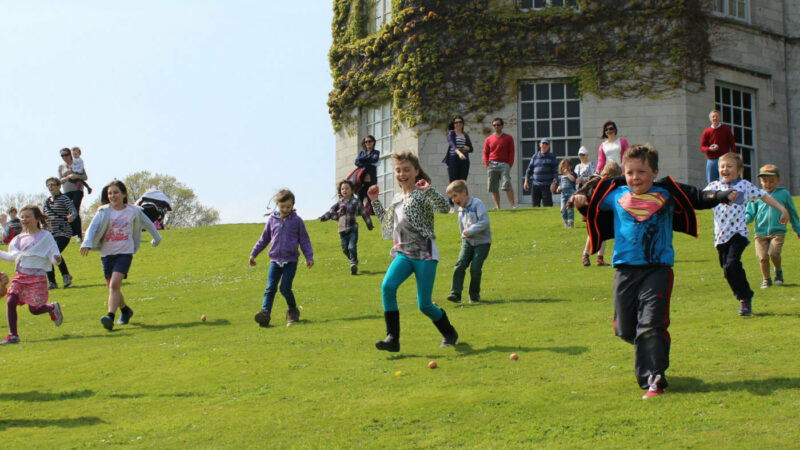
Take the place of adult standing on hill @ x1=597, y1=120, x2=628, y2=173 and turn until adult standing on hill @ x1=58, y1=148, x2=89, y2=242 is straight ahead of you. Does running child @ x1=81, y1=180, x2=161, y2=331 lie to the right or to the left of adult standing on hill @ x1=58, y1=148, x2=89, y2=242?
left

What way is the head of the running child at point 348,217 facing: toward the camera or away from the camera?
toward the camera

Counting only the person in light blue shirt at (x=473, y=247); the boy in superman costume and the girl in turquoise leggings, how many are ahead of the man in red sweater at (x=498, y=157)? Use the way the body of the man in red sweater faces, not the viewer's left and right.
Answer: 3

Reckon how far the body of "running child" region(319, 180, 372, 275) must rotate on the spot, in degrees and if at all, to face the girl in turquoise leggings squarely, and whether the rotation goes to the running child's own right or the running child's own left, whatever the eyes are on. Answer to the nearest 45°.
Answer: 0° — they already face them

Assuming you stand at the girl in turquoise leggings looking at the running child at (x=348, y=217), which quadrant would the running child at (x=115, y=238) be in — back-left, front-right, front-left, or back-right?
front-left

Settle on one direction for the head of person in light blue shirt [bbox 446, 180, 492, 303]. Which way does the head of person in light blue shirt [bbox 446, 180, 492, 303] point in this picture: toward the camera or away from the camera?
toward the camera

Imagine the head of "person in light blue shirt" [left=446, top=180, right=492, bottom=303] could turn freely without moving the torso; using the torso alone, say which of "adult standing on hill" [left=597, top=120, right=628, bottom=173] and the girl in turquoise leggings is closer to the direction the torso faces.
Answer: the girl in turquoise leggings

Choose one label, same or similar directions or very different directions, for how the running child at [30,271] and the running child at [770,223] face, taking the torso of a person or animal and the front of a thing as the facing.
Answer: same or similar directions

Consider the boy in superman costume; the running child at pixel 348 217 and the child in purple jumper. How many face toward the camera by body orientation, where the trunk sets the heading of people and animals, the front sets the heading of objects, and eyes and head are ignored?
3

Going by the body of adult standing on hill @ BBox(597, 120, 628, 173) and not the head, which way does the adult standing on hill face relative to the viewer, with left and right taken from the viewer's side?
facing the viewer

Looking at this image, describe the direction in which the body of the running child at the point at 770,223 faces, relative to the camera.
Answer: toward the camera

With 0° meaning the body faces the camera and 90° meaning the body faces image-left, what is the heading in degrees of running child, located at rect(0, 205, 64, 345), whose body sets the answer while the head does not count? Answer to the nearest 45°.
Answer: approximately 45°

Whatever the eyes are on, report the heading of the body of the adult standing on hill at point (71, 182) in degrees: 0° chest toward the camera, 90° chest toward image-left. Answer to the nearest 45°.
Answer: approximately 315°

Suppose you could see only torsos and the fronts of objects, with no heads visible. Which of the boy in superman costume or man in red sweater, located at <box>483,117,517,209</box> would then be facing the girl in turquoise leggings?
the man in red sweater
